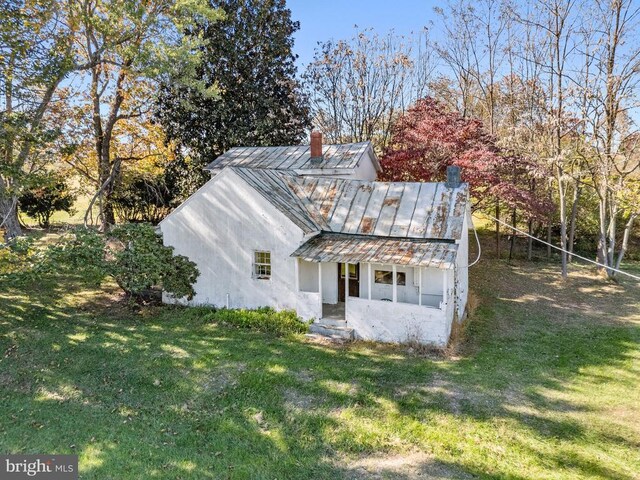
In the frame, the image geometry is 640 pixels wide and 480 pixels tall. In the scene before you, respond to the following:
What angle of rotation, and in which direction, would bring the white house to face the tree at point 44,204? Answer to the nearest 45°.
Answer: approximately 135° to its right

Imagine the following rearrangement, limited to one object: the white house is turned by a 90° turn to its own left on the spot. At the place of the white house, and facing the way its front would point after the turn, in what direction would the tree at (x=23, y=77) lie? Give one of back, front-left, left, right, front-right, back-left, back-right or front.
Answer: back

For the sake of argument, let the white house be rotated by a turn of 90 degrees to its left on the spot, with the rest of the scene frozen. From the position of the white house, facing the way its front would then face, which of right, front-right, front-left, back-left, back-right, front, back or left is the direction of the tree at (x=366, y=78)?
left

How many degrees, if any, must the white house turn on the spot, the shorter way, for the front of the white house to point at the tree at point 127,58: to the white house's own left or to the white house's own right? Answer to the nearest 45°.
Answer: approximately 135° to the white house's own right

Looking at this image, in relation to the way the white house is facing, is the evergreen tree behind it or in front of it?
behind

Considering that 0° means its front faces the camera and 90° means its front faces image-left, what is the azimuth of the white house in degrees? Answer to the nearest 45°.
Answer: approximately 0°

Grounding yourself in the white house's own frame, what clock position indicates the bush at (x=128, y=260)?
The bush is roughly at 3 o'clock from the white house.

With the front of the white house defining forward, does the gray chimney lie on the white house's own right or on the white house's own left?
on the white house's own left
